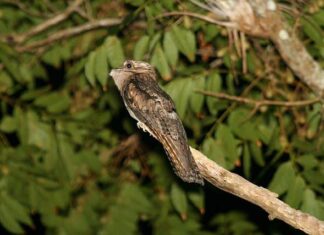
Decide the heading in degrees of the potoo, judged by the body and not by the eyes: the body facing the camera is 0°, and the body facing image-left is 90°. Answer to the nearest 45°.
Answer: approximately 90°

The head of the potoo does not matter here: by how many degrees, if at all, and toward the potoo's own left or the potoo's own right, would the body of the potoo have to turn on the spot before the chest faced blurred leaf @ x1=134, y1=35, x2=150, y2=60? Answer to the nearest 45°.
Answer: approximately 90° to the potoo's own right

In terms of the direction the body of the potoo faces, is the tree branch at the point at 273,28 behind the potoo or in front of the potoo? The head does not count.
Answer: behind

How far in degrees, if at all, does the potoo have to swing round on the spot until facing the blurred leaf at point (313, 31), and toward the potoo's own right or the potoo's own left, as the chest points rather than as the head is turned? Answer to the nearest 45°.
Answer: approximately 180°

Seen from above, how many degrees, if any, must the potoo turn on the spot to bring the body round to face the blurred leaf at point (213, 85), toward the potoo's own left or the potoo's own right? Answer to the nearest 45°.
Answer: approximately 135° to the potoo's own right

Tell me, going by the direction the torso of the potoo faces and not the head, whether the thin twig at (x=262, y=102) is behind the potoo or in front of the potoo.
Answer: behind
